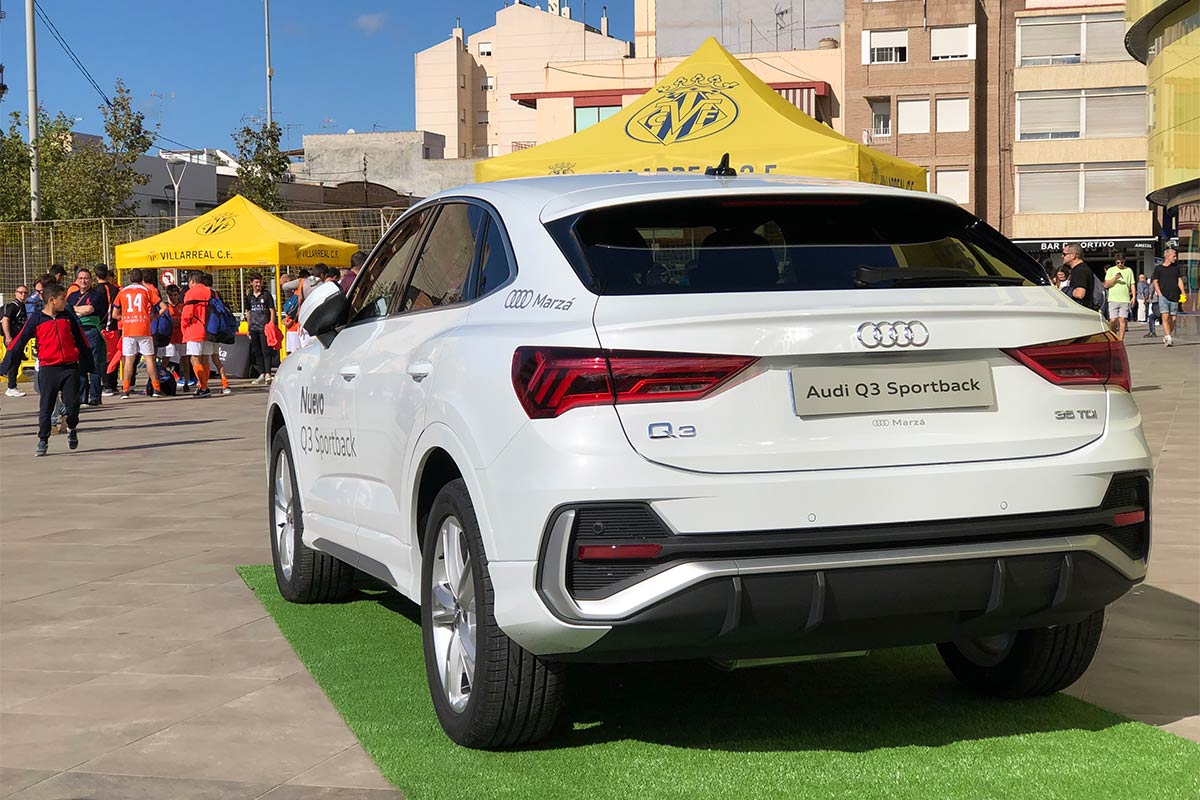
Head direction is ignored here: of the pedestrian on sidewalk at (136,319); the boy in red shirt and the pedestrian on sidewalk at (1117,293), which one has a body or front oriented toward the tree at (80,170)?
the pedestrian on sidewalk at (136,319)

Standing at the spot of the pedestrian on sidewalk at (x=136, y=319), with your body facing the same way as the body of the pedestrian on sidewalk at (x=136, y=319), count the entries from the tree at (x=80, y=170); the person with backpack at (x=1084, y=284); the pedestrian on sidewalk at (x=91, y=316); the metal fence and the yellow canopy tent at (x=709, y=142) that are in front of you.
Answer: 2

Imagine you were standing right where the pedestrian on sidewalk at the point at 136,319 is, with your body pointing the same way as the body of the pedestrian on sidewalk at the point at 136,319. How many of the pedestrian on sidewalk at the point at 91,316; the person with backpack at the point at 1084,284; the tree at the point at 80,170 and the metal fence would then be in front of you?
2

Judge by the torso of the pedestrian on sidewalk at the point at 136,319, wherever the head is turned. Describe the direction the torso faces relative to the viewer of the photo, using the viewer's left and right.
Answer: facing away from the viewer

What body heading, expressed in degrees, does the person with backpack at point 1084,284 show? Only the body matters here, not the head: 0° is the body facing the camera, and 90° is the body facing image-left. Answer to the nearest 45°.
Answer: approximately 90°

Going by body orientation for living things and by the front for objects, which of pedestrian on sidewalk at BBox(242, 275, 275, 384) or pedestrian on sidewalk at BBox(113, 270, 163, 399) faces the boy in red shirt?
pedestrian on sidewalk at BBox(242, 275, 275, 384)

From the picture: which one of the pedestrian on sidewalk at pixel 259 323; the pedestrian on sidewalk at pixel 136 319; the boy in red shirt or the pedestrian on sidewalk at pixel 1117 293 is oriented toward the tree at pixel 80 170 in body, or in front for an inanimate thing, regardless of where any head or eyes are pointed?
the pedestrian on sidewalk at pixel 136 319

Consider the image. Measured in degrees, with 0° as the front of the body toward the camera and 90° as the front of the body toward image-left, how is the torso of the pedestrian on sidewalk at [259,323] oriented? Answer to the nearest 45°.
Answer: approximately 0°
